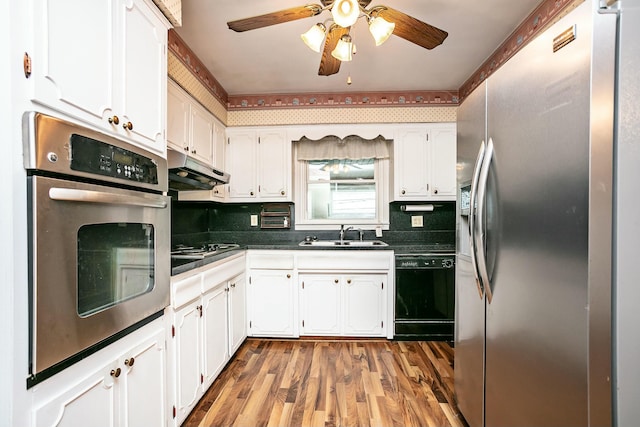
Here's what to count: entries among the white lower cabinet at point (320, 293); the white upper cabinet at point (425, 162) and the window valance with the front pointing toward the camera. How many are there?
3

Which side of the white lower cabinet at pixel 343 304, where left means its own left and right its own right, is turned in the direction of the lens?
front

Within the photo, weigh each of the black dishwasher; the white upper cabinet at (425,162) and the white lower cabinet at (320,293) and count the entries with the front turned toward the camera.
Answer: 3

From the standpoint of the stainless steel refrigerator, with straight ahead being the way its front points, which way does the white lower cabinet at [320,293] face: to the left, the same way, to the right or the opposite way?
to the left

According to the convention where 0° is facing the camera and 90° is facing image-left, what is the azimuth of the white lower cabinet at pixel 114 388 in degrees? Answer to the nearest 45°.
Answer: approximately 315°

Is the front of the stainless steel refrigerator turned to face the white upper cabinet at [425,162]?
no

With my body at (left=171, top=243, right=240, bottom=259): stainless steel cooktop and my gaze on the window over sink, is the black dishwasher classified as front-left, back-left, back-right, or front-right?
front-right

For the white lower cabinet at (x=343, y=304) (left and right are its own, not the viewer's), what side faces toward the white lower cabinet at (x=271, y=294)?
right

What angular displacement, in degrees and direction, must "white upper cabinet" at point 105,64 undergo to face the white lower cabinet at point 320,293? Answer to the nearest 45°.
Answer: approximately 90° to its left

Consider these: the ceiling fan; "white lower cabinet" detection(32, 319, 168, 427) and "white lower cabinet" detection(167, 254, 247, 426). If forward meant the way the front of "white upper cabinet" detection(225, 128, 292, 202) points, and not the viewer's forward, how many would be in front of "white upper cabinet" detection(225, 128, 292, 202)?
3

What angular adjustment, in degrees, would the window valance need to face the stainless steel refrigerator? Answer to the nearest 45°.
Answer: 0° — it already faces it

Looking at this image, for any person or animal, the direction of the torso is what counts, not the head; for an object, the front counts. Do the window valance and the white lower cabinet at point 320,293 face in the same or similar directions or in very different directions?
same or similar directions

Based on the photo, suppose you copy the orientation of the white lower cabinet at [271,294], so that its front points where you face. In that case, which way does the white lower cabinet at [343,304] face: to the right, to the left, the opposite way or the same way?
the same way

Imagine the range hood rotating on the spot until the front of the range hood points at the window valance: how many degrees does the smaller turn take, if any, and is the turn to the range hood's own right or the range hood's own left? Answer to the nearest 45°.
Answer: approximately 90° to the range hood's own left

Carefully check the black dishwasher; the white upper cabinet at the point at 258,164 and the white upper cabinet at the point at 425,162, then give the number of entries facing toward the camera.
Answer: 3

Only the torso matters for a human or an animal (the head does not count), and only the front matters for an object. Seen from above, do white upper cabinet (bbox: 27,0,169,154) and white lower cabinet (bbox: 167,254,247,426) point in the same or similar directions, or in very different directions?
same or similar directions

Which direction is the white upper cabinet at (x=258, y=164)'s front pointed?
toward the camera
